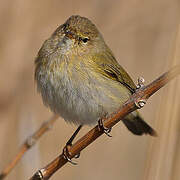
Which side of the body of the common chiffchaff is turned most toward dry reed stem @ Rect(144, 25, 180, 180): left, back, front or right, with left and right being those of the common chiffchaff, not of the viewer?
back
